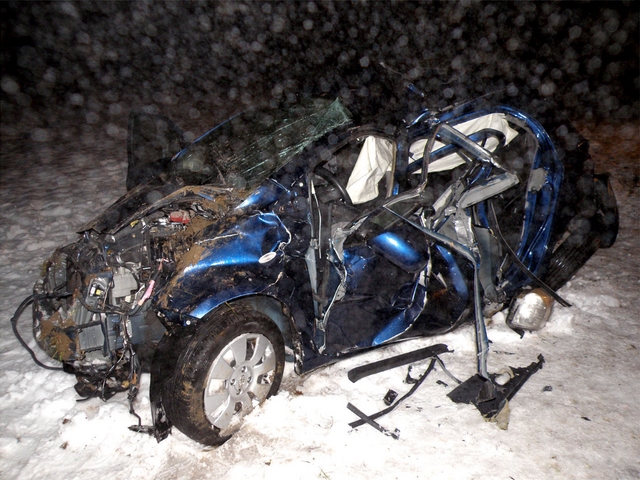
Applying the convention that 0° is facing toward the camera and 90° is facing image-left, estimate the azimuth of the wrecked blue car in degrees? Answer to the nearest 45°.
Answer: approximately 45°
